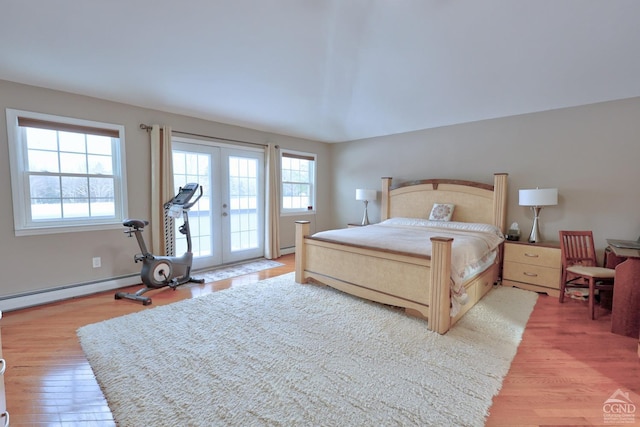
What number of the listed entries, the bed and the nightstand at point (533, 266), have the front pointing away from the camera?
0

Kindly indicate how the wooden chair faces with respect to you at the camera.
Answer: facing the viewer and to the right of the viewer

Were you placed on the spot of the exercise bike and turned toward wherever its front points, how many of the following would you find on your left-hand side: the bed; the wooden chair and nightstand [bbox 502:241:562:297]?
0

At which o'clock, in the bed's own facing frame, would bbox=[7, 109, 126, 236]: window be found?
The window is roughly at 1 o'clock from the bed.

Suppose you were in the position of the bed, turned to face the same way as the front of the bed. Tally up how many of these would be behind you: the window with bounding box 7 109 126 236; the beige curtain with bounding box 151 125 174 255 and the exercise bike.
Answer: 0

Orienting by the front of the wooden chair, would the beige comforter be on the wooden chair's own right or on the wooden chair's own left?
on the wooden chair's own right

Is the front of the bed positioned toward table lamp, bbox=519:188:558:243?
no

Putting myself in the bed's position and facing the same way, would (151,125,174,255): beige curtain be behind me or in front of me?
in front

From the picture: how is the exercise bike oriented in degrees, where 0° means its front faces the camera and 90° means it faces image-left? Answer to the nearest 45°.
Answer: approximately 225°

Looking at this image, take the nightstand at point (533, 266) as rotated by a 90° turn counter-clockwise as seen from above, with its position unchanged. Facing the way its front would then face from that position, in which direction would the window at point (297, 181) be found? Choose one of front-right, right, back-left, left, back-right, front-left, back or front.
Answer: back-right

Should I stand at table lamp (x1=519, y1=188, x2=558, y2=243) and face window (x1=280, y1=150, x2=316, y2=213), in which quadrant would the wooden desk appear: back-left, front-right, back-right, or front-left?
back-left

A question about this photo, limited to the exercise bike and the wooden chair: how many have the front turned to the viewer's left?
0

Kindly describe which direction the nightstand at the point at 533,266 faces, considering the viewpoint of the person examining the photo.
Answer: facing the viewer and to the left of the viewer
